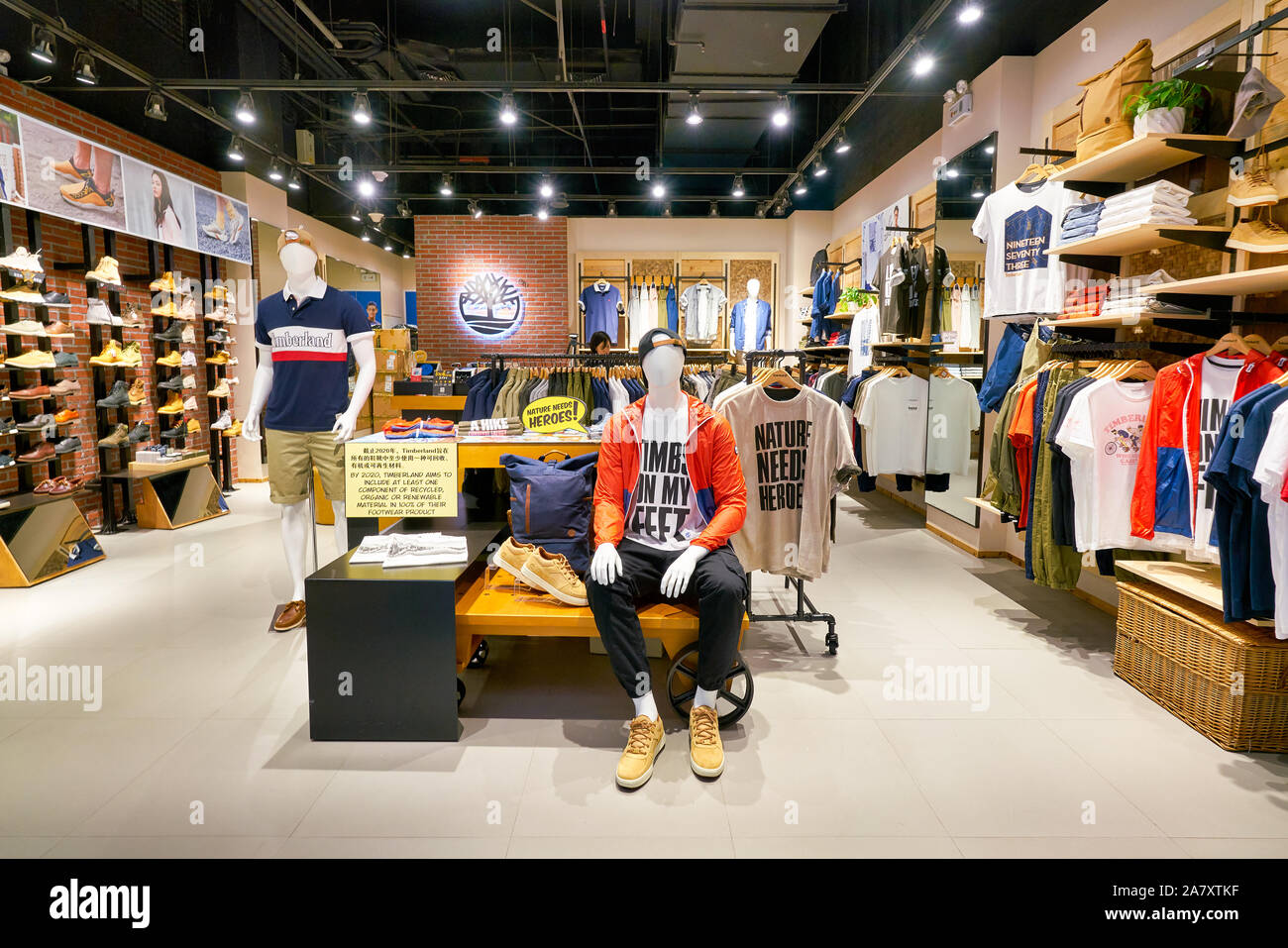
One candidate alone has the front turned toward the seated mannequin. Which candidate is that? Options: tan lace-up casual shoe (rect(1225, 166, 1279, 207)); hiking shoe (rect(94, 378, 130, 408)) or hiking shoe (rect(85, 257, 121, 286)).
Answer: tan lace-up casual shoe (rect(1225, 166, 1279, 207))

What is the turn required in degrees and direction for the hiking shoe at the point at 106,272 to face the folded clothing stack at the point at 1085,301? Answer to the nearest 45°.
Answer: approximately 135° to its left

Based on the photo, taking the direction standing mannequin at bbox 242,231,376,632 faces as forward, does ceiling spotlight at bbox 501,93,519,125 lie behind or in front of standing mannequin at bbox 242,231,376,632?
behind

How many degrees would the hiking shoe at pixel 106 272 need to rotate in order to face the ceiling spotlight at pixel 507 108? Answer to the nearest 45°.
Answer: approximately 135° to its left

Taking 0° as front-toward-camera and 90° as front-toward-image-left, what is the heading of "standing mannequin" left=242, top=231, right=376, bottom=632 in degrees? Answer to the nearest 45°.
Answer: approximately 45°

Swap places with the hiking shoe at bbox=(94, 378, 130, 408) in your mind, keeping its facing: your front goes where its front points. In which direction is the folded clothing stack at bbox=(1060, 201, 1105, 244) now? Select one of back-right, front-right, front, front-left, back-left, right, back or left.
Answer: back-left

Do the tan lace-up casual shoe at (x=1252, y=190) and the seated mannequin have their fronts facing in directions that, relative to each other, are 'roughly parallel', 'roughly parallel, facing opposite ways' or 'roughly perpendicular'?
roughly perpendicular

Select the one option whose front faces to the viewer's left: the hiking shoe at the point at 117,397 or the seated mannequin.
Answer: the hiking shoe

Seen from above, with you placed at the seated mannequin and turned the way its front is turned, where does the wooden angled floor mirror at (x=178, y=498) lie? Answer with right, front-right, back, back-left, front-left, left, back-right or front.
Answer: back-right

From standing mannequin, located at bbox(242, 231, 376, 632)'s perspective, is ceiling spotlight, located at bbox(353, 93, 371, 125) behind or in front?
behind

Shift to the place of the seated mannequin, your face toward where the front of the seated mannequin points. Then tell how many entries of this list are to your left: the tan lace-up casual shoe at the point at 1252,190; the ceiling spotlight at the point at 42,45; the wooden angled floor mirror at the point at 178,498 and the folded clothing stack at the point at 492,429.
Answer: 1
